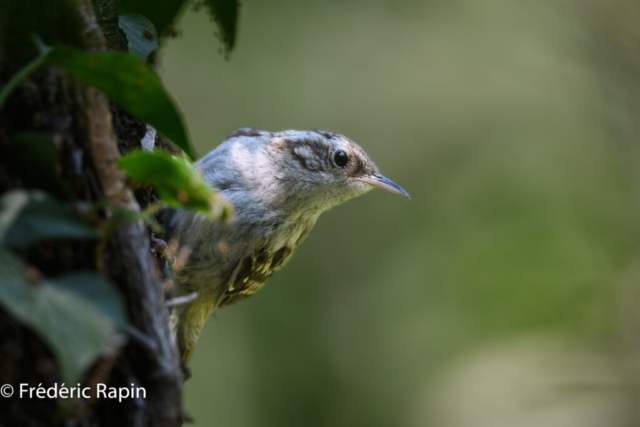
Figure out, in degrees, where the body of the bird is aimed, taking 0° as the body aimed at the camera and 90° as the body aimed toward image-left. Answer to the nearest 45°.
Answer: approximately 270°

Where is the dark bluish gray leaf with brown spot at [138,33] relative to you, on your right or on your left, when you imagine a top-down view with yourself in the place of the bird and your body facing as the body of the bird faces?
on your right

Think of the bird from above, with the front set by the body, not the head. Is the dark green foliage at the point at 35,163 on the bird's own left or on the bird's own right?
on the bird's own right

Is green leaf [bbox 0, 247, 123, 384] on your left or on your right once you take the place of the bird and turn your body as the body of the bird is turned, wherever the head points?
on your right

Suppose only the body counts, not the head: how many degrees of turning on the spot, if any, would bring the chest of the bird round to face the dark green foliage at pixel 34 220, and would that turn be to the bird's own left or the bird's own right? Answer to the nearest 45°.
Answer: approximately 90° to the bird's own right

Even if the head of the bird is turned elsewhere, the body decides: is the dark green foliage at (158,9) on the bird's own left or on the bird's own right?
on the bird's own right

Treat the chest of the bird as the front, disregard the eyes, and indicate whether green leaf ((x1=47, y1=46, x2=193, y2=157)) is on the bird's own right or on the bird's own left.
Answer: on the bird's own right

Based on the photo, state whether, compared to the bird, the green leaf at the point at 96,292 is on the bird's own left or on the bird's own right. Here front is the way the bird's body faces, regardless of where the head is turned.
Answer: on the bird's own right

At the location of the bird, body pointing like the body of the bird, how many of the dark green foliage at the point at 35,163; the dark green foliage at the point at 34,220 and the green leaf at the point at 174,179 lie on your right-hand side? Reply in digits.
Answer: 3
